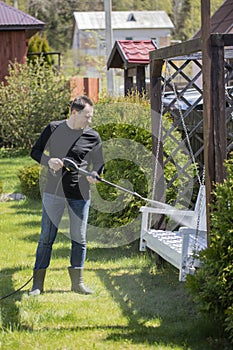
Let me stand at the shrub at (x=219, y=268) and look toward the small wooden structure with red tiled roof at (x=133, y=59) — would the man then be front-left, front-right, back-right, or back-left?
front-left

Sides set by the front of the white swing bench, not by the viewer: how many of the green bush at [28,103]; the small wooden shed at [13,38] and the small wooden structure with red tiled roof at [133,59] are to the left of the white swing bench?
0

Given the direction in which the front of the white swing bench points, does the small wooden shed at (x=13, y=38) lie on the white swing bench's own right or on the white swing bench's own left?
on the white swing bench's own right

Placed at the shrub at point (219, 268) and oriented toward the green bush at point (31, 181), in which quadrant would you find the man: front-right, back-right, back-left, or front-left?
front-left

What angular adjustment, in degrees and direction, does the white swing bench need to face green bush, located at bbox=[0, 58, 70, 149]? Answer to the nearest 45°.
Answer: approximately 135° to its right

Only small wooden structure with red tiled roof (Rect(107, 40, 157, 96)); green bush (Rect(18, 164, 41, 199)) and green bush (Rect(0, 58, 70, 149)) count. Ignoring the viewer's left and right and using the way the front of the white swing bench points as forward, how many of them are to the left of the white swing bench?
0

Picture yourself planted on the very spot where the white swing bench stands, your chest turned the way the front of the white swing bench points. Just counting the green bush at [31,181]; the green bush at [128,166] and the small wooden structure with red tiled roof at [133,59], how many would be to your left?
0

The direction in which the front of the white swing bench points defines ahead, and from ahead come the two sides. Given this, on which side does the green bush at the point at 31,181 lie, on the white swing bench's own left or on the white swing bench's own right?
on the white swing bench's own right

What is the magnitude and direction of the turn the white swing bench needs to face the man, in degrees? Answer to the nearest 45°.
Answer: approximately 45° to its right

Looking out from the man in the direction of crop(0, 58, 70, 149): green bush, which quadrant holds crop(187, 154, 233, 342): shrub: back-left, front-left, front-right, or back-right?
back-right

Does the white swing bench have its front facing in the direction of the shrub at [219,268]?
no

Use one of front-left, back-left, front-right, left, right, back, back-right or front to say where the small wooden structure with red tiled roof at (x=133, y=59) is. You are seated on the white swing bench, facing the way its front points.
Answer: back-right
